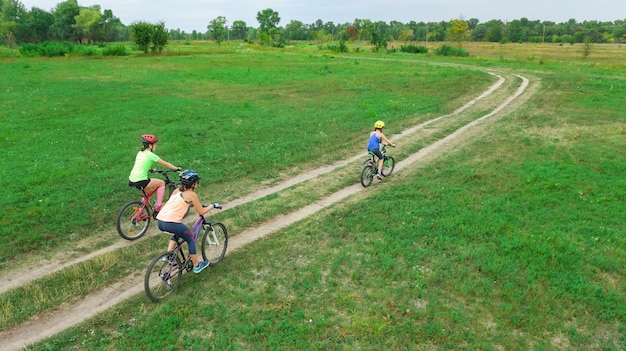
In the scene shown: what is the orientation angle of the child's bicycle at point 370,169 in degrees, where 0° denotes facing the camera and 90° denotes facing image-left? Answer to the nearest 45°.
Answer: approximately 225°

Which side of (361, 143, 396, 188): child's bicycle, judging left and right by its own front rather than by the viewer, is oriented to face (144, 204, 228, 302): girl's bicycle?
back

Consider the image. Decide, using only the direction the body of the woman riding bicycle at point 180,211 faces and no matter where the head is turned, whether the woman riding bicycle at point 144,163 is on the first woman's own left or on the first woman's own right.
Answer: on the first woman's own left

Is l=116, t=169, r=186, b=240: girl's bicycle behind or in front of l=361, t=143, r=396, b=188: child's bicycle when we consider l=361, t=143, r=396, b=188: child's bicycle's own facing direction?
behind

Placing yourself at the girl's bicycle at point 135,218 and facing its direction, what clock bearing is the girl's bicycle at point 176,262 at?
the girl's bicycle at point 176,262 is roughly at 4 o'clock from the girl's bicycle at point 135,218.

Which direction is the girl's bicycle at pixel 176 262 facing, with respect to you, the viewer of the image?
facing away from the viewer and to the right of the viewer

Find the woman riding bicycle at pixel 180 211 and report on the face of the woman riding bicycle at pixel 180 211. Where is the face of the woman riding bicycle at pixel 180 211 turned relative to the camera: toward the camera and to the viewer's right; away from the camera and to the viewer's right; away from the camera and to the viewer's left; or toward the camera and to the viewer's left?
away from the camera and to the viewer's right

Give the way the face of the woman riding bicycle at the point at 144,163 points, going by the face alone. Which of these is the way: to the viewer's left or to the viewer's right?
to the viewer's right

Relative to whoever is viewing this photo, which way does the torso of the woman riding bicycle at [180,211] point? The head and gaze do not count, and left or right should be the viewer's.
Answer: facing away from the viewer and to the right of the viewer

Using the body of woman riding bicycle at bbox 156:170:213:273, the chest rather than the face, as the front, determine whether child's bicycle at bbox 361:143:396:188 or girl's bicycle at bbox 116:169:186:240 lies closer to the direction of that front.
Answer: the child's bicycle

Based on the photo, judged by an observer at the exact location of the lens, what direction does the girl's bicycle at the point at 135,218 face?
facing away from the viewer and to the right of the viewer

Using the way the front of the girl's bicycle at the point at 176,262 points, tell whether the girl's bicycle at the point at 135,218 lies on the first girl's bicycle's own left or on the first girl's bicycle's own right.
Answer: on the first girl's bicycle's own left
